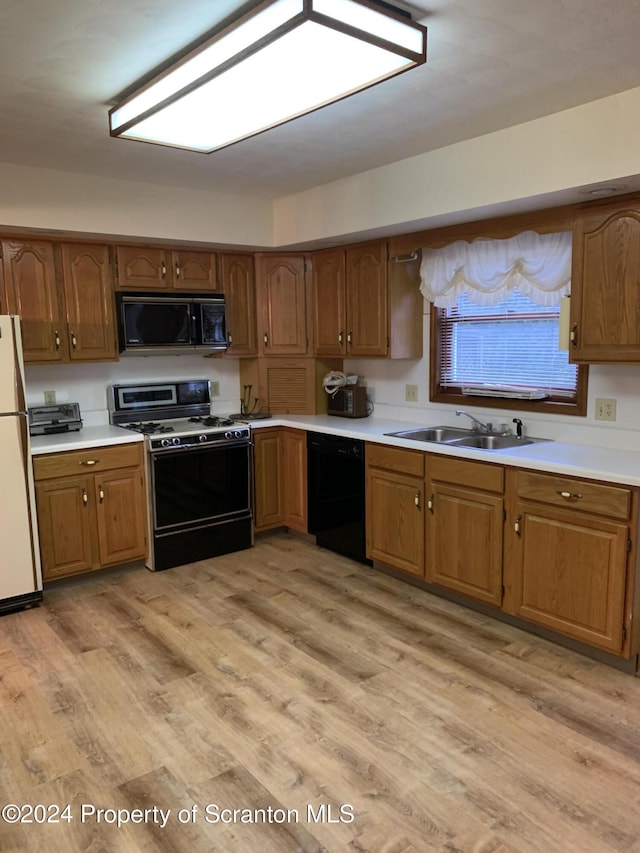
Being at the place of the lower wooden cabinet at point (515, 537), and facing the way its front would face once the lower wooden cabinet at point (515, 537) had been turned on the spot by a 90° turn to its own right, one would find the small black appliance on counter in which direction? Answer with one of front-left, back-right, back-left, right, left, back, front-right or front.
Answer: front

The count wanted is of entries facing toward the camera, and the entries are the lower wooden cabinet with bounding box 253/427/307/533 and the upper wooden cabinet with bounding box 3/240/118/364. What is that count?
2

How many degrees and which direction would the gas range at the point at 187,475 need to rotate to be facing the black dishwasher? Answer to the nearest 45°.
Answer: approximately 45° to its left

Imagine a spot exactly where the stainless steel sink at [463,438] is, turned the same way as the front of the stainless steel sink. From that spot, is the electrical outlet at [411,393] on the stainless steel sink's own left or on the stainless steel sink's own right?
on the stainless steel sink's own right

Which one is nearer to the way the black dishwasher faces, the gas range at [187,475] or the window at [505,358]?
the gas range

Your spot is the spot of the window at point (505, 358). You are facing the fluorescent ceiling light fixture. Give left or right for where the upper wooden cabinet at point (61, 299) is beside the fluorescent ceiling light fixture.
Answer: right

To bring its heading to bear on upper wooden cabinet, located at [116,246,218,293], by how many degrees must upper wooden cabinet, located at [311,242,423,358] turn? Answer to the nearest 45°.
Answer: approximately 45° to its right

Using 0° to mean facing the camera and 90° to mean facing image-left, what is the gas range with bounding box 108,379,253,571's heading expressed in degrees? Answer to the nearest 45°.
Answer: approximately 315°

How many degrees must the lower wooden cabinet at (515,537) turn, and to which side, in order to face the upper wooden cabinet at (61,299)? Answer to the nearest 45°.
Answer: approximately 45° to its right

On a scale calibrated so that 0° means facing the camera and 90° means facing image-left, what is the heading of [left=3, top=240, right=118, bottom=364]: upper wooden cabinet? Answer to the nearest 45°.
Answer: approximately 0°

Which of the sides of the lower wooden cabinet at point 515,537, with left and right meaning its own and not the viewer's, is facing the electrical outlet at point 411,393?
right
